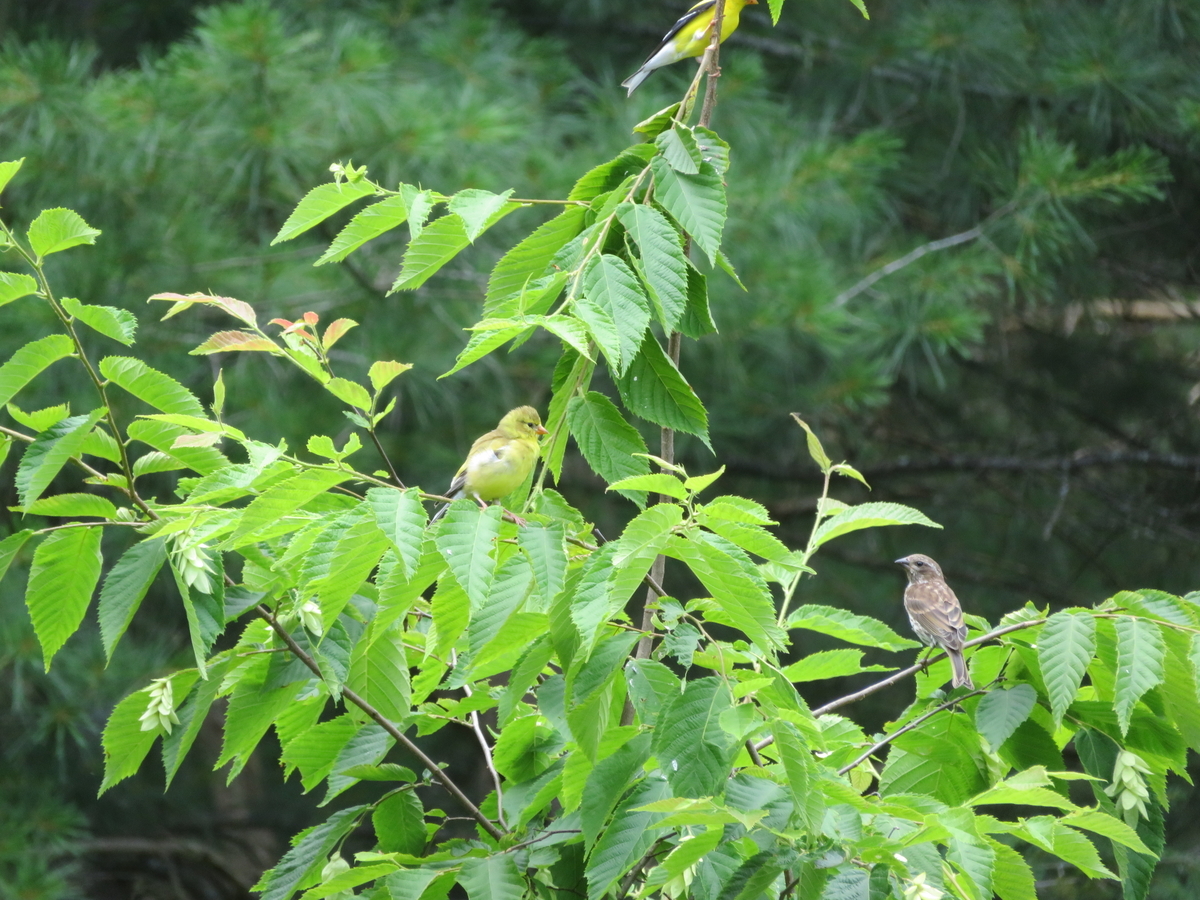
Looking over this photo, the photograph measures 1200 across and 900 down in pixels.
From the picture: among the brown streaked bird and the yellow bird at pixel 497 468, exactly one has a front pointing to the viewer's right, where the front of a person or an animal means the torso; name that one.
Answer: the yellow bird

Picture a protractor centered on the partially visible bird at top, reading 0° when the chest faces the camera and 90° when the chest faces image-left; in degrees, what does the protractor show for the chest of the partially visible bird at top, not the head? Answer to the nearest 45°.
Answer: approximately 270°

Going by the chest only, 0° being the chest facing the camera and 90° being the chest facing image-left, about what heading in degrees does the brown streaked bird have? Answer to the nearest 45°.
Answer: approximately 135°

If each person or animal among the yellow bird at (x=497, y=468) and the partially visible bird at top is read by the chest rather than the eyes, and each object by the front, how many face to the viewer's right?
2

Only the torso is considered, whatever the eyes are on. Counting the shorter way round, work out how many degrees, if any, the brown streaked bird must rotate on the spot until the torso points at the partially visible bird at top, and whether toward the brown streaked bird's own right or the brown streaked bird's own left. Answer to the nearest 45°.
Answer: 0° — it already faces it

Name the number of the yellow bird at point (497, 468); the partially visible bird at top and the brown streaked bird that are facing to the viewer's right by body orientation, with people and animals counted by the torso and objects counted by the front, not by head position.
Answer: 2

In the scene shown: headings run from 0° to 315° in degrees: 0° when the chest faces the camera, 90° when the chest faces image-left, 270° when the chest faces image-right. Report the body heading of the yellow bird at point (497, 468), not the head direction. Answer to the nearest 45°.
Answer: approximately 270°
